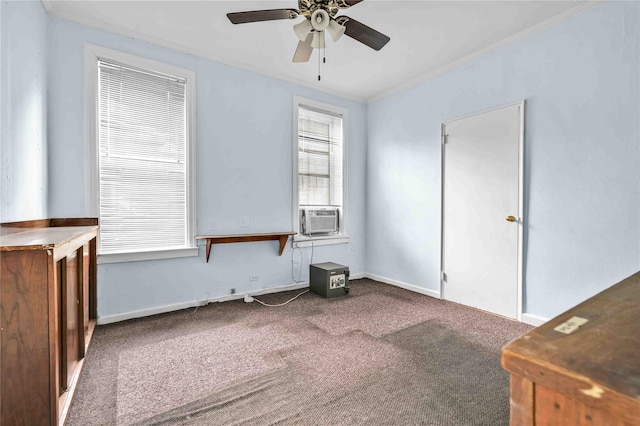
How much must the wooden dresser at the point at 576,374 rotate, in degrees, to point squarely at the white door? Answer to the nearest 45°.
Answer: approximately 135° to its right

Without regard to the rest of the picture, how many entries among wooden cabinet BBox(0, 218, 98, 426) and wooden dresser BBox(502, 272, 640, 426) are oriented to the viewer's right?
1

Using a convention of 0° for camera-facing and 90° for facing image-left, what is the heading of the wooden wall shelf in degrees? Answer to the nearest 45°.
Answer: approximately 315°

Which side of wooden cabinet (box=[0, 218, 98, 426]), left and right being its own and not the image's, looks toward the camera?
right
